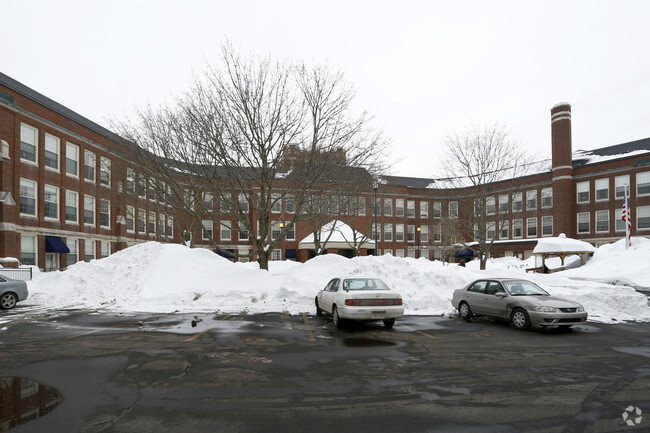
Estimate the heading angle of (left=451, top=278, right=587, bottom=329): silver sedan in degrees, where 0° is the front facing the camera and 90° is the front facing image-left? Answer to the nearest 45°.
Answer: approximately 315°

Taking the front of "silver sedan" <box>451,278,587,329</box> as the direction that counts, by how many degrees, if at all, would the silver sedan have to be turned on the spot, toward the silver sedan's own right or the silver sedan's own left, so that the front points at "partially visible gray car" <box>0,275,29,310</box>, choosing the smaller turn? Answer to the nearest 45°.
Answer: approximately 135° to the silver sedan's own right
